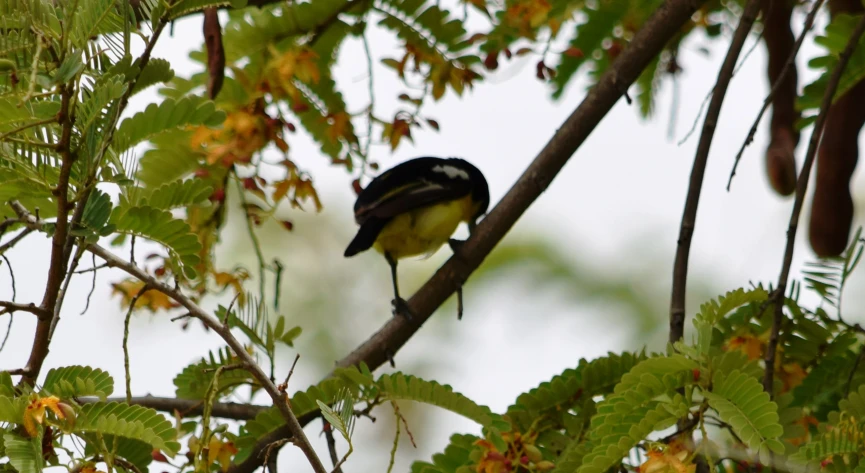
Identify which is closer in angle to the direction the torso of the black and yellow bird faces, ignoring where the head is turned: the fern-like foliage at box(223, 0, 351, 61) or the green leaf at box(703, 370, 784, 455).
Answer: the green leaf

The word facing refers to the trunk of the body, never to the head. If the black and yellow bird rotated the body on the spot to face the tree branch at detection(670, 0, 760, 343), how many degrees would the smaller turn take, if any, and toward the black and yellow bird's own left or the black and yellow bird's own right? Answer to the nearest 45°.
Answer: approximately 45° to the black and yellow bird's own right

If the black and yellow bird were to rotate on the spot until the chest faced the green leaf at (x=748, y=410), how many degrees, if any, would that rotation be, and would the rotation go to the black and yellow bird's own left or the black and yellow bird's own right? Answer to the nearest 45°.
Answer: approximately 90° to the black and yellow bird's own right

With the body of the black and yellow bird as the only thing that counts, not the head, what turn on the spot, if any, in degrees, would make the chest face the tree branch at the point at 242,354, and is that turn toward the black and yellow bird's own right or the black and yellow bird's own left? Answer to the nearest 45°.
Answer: approximately 90° to the black and yellow bird's own right

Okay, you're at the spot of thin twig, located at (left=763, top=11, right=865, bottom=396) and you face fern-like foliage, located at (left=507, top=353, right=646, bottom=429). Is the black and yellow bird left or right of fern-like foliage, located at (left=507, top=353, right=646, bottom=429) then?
right

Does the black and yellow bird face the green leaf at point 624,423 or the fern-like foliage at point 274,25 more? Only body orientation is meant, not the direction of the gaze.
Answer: the green leaf

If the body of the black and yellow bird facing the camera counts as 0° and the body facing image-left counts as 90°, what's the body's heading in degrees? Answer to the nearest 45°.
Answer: approximately 270°

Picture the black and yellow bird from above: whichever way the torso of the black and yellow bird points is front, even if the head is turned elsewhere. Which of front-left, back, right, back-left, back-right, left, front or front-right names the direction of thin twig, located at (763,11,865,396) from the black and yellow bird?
front-right
